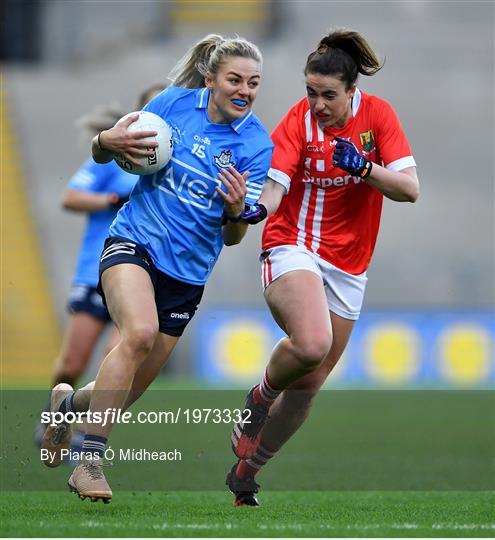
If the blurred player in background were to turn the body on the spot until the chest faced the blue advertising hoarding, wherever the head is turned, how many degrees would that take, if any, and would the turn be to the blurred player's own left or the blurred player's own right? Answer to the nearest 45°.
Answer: approximately 90° to the blurred player's own left

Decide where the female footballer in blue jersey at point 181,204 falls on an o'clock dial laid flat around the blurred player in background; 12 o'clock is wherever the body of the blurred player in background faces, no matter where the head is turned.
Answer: The female footballer in blue jersey is roughly at 1 o'clock from the blurred player in background.

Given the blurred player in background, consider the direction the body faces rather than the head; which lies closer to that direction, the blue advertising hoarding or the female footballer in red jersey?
the female footballer in red jersey

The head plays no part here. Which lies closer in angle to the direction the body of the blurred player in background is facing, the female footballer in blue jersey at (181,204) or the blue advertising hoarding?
the female footballer in blue jersey

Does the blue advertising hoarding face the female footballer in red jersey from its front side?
yes
